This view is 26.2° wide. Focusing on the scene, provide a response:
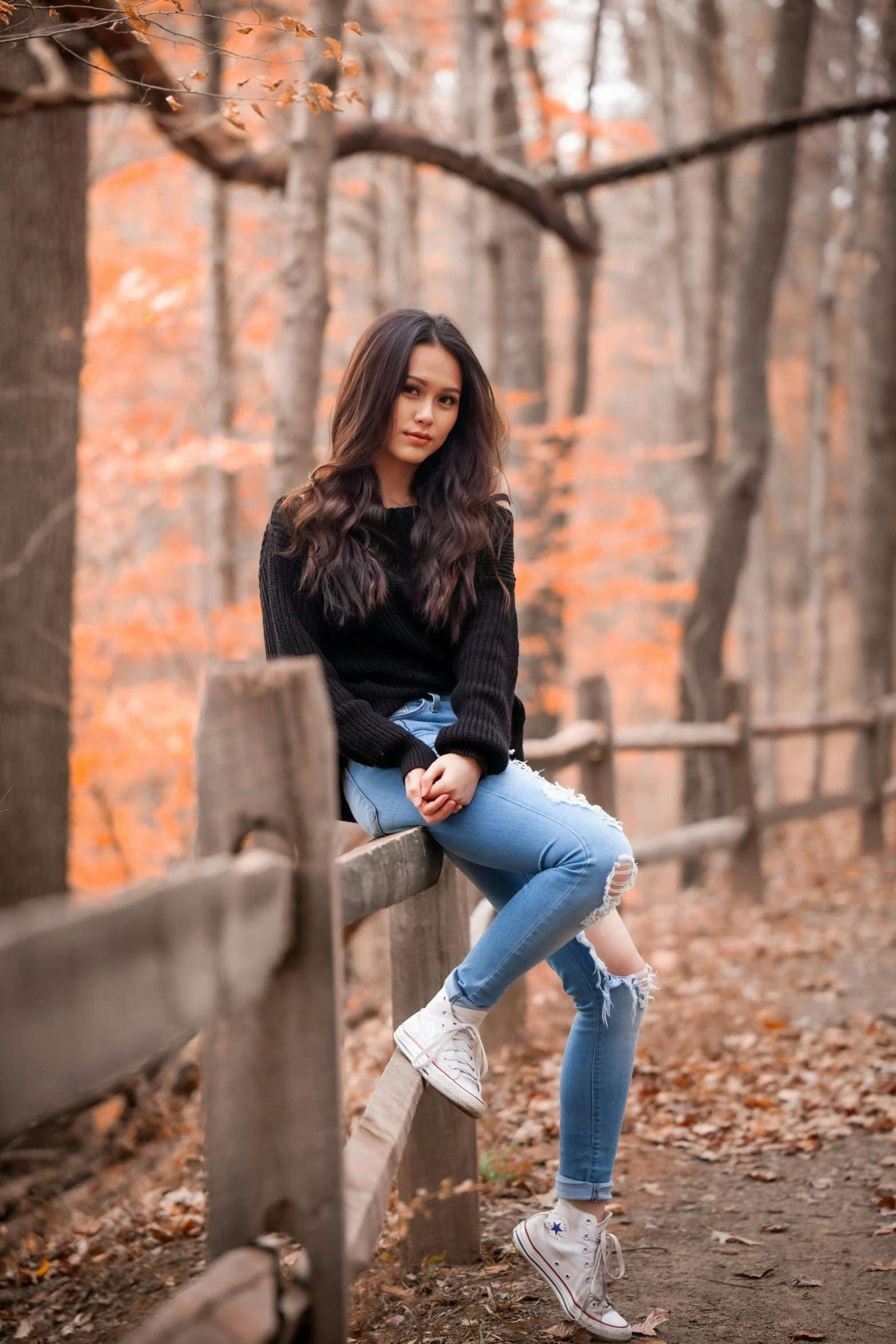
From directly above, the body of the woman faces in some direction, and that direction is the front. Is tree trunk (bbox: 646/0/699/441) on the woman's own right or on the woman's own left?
on the woman's own left

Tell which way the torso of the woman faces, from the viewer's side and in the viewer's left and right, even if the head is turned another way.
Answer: facing the viewer and to the right of the viewer

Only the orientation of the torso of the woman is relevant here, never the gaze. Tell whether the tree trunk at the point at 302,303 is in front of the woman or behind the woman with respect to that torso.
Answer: behind

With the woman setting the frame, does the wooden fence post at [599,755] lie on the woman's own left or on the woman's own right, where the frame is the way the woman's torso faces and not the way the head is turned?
on the woman's own left

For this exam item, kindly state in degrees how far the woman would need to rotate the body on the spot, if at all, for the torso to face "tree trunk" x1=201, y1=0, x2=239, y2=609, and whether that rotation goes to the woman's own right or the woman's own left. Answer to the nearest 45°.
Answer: approximately 135° to the woman's own left

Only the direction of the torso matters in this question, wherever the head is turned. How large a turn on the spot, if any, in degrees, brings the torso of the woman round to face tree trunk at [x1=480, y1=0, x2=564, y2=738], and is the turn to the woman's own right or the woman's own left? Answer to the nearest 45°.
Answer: approximately 135° to the woman's own left

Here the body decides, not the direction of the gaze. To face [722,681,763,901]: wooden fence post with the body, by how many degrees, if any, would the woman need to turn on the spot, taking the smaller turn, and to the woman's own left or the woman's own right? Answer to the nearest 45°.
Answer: approximately 135° to the woman's own left
